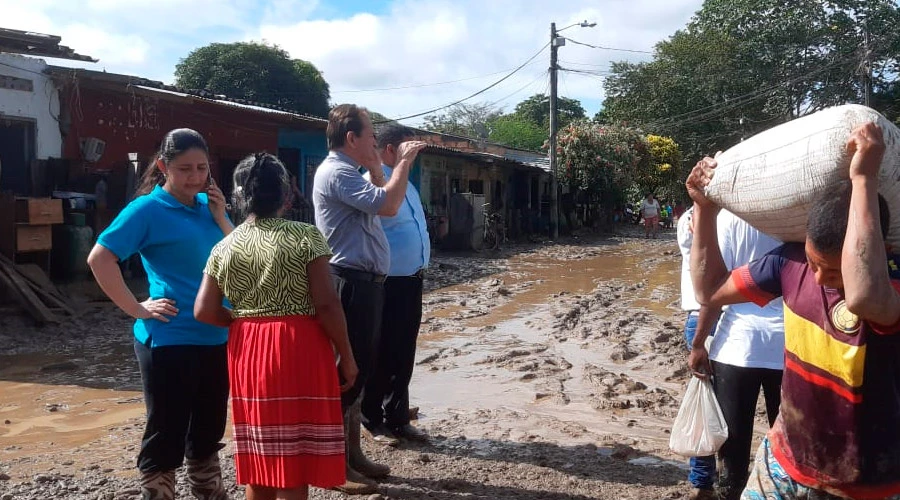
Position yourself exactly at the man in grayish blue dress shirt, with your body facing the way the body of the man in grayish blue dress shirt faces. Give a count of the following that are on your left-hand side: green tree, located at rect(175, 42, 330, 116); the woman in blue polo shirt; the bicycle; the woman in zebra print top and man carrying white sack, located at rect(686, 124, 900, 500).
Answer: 2

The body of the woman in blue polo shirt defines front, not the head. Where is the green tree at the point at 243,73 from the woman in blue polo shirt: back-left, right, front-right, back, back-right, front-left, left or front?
back-left

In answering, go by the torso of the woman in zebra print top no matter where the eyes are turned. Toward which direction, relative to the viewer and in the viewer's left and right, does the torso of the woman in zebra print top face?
facing away from the viewer

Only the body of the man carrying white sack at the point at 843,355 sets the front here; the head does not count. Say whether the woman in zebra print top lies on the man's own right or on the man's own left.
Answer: on the man's own right

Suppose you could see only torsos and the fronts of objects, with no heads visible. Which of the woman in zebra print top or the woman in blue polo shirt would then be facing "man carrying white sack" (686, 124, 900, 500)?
the woman in blue polo shirt

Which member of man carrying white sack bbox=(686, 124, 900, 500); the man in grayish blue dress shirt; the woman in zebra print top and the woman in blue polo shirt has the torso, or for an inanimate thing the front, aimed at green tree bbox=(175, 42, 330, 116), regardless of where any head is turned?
the woman in zebra print top

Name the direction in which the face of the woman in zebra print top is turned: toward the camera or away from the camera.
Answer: away from the camera

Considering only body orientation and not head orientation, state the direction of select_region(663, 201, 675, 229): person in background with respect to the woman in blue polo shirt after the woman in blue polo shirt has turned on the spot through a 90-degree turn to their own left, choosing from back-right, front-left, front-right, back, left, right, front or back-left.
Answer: front

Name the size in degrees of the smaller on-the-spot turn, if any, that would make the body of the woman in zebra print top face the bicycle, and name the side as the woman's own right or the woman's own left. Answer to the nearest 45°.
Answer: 0° — they already face it

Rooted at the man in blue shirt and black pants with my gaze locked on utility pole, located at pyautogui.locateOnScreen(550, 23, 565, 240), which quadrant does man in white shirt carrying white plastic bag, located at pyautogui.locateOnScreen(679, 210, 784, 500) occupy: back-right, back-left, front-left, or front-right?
back-right

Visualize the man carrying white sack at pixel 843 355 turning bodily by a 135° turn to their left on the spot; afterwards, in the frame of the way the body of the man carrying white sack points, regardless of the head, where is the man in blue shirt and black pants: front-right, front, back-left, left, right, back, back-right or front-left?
back-left

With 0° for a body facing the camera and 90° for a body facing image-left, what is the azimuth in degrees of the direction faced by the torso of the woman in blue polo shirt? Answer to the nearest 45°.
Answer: approximately 315°

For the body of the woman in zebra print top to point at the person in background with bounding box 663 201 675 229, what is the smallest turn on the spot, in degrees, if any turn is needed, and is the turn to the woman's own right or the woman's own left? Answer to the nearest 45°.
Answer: approximately 45° to the woman's own right

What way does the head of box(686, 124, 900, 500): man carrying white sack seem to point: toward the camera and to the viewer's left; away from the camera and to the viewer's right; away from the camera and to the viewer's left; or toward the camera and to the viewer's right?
toward the camera and to the viewer's left
